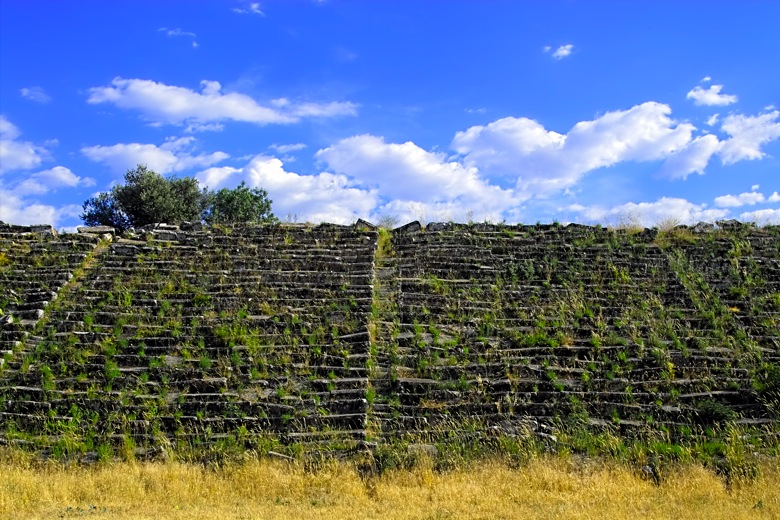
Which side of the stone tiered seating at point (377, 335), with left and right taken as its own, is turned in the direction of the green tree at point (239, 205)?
back

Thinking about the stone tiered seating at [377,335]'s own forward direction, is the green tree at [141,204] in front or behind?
behind

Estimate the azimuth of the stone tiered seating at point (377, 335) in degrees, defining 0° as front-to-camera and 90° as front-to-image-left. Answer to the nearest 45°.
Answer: approximately 0°
